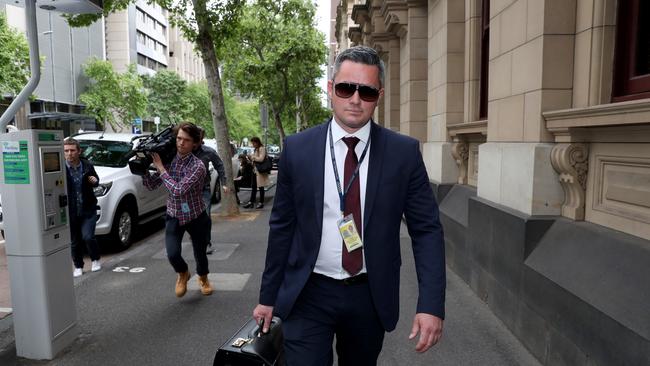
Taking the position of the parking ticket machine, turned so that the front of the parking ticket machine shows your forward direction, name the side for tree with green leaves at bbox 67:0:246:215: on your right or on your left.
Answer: on your left

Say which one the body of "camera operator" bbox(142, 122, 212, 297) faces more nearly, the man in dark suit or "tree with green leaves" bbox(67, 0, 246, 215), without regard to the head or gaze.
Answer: the man in dark suit

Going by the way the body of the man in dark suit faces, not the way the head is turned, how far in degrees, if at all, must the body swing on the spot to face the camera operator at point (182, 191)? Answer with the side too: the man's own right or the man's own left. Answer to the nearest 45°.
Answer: approximately 135° to the man's own right

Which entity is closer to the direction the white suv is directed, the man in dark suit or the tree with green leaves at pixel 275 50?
the man in dark suit

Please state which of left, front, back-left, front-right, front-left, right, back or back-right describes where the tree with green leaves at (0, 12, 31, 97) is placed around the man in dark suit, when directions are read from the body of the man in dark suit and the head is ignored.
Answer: back-right

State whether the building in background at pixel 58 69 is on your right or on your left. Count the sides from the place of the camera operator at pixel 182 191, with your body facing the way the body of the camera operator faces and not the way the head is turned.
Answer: on your right

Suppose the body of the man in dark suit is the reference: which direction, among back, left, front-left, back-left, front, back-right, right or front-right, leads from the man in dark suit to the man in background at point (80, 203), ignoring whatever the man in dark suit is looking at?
back-right

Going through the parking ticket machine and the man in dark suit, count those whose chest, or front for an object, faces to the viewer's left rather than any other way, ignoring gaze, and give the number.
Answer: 0

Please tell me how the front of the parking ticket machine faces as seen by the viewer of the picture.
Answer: facing the viewer and to the right of the viewer

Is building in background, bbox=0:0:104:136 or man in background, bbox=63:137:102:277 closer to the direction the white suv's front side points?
the man in background

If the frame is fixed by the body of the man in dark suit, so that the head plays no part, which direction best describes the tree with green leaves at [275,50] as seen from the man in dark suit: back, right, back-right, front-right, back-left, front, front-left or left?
back

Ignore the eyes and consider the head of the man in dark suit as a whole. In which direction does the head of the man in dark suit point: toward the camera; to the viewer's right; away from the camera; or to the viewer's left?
toward the camera

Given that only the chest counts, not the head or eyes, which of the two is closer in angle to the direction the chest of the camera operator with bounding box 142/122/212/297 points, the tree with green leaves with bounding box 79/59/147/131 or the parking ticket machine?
the parking ticket machine

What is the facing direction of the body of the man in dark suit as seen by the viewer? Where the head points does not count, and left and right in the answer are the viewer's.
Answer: facing the viewer
